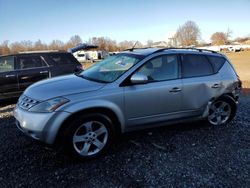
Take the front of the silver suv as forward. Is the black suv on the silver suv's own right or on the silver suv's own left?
on the silver suv's own right

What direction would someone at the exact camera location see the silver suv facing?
facing the viewer and to the left of the viewer
